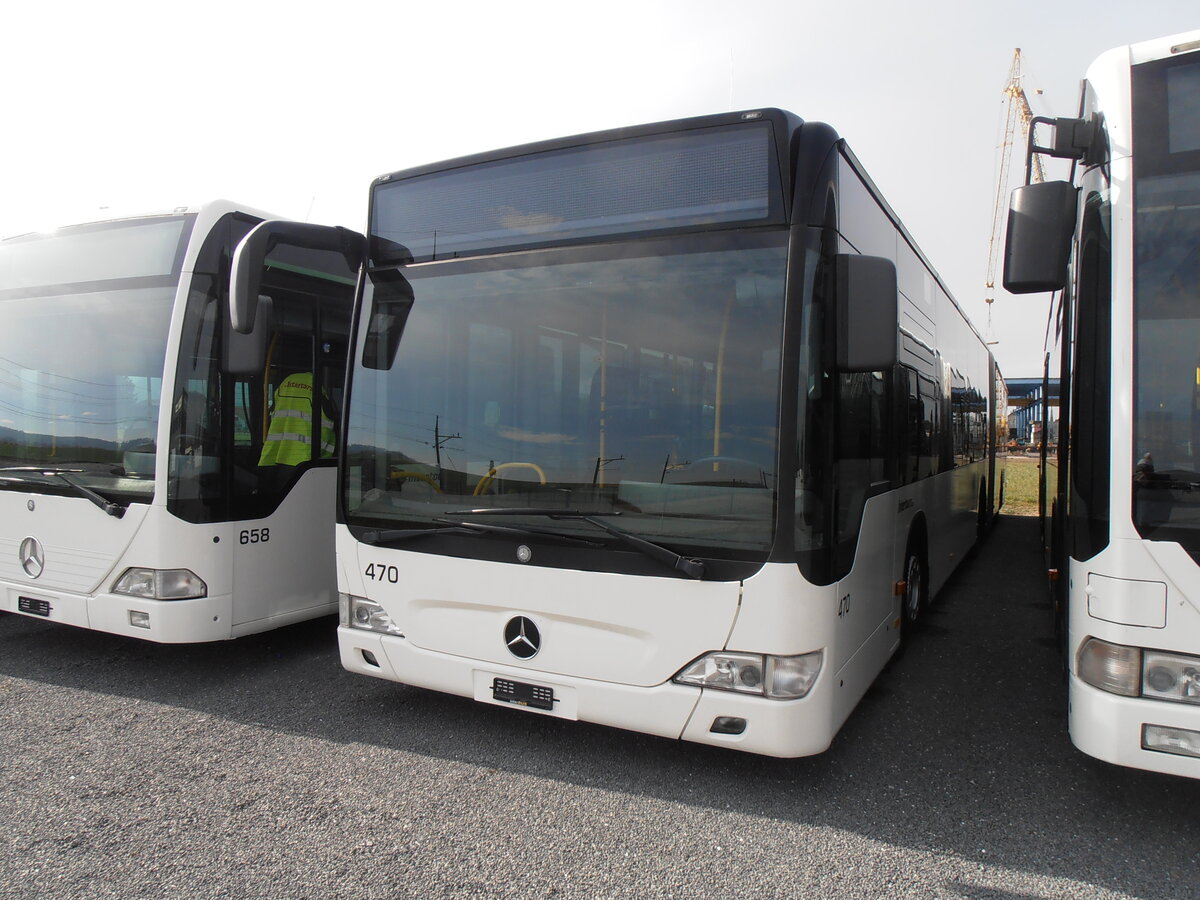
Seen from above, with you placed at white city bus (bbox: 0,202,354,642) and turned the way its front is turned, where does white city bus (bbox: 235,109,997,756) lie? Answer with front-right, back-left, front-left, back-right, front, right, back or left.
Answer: left

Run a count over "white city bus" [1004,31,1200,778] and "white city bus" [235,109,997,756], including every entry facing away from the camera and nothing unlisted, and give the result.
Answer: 0

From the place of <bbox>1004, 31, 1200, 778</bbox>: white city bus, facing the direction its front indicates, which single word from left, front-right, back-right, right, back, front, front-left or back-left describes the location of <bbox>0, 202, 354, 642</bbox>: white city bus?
right

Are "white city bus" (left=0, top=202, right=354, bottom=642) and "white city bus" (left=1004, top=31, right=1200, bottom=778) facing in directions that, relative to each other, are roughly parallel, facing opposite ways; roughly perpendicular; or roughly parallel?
roughly parallel

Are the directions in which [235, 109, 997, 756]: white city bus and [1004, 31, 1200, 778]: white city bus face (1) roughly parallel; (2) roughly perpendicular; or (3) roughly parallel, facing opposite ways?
roughly parallel

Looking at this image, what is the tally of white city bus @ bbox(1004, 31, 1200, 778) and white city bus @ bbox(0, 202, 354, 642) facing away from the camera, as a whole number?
0

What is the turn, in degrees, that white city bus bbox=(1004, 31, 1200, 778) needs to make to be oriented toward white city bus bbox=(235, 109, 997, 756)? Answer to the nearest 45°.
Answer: approximately 90° to its right

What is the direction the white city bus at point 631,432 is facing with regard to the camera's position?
facing the viewer and to the left of the viewer

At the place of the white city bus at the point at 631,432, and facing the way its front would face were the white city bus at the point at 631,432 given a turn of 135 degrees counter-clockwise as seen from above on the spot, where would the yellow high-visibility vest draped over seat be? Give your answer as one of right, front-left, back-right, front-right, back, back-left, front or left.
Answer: back-left

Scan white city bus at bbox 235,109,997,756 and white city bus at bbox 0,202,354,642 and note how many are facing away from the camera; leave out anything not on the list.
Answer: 0

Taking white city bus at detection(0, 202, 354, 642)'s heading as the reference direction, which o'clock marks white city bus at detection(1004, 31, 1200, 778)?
white city bus at detection(1004, 31, 1200, 778) is roughly at 9 o'clock from white city bus at detection(0, 202, 354, 642).

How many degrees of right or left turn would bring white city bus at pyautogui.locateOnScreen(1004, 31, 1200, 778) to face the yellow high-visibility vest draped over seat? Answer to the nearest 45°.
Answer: approximately 90° to its right

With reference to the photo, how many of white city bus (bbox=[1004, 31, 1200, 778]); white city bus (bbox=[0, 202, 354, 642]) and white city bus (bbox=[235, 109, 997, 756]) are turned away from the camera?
0

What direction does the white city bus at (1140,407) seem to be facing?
toward the camera

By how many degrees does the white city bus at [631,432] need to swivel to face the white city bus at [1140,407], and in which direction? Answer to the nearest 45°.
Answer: approximately 135° to its left
